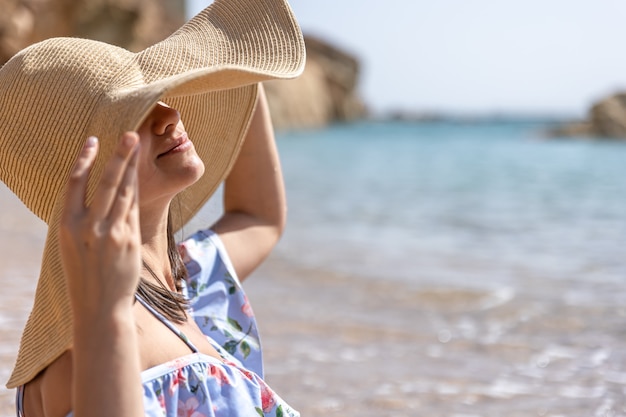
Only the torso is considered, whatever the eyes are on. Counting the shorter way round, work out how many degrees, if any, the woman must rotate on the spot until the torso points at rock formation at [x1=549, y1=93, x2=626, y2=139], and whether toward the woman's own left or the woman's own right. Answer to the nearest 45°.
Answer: approximately 90° to the woman's own left

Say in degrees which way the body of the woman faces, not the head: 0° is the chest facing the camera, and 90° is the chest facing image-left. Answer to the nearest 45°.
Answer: approximately 315°
